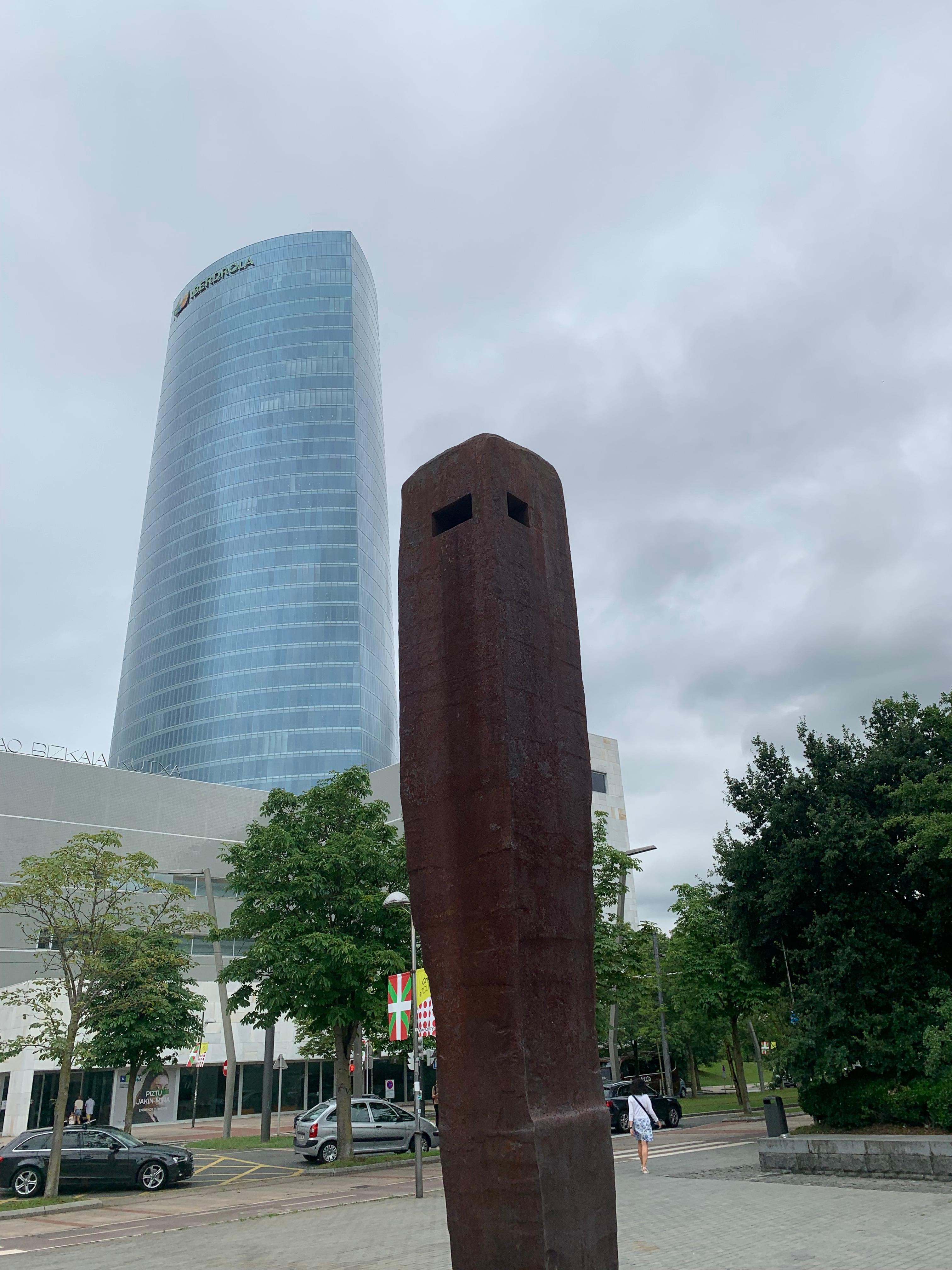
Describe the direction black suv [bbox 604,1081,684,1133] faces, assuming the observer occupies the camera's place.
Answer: facing away from the viewer and to the right of the viewer

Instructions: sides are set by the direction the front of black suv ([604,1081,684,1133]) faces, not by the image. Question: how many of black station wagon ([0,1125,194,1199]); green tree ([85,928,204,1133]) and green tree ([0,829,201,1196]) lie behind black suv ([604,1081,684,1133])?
3

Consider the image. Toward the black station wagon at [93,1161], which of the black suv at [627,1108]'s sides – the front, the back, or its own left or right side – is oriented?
back

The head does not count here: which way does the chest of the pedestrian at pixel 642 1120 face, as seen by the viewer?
away from the camera

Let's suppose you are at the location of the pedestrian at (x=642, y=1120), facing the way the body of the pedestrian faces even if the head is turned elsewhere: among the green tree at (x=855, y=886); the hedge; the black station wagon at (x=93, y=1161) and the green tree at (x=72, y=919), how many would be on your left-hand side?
2

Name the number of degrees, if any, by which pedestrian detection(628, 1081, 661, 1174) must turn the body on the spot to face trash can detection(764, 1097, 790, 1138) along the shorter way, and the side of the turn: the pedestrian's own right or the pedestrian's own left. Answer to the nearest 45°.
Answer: approximately 45° to the pedestrian's own right

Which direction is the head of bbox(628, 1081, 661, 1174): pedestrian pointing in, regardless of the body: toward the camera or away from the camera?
away from the camera

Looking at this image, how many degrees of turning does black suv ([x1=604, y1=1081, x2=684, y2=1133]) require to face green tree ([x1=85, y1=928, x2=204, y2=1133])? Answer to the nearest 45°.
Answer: approximately 180°

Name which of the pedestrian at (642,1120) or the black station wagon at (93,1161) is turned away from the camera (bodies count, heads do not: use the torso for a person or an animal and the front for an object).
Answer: the pedestrian

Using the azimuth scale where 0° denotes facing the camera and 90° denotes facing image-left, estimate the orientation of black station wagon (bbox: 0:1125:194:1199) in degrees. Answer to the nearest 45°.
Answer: approximately 270°

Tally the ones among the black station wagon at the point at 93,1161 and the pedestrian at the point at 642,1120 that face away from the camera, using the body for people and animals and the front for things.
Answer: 1
